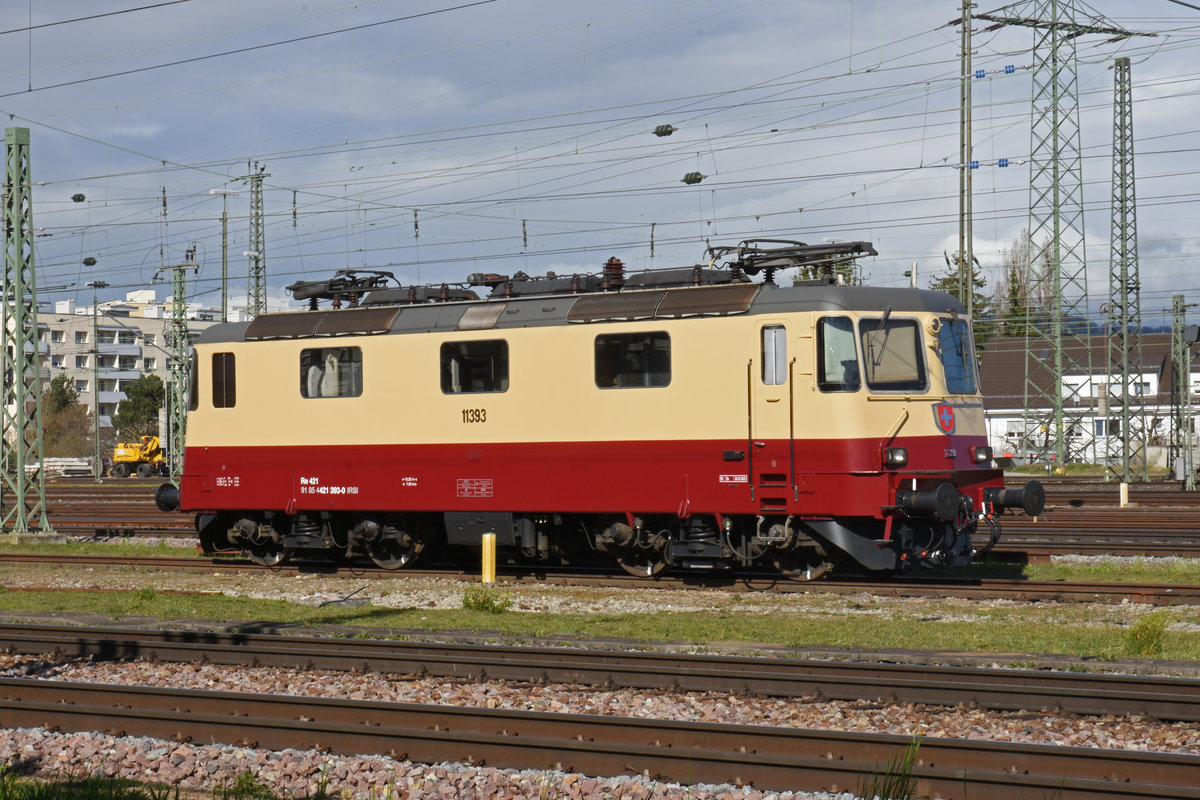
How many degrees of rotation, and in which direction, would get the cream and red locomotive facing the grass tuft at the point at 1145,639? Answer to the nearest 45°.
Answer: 0° — it already faces it

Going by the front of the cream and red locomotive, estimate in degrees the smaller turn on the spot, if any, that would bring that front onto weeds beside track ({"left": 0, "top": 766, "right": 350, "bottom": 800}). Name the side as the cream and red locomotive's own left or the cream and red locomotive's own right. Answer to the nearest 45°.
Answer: approximately 45° to the cream and red locomotive's own right

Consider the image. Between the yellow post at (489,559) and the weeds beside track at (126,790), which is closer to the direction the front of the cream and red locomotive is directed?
the weeds beside track

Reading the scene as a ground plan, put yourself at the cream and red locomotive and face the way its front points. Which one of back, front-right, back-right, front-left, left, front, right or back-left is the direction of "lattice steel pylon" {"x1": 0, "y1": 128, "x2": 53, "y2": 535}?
back

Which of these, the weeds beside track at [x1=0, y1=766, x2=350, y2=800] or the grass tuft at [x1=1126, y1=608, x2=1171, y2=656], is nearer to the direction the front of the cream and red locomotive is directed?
the grass tuft

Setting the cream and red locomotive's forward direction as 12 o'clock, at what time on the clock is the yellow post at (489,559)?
The yellow post is roughly at 5 o'clock from the cream and red locomotive.

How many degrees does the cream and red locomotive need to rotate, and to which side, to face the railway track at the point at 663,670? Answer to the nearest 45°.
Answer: approximately 45° to its right

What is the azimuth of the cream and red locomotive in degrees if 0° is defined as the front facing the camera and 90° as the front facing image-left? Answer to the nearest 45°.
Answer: approximately 315°

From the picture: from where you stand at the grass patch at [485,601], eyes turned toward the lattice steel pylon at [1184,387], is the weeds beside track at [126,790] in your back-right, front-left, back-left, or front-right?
back-right
